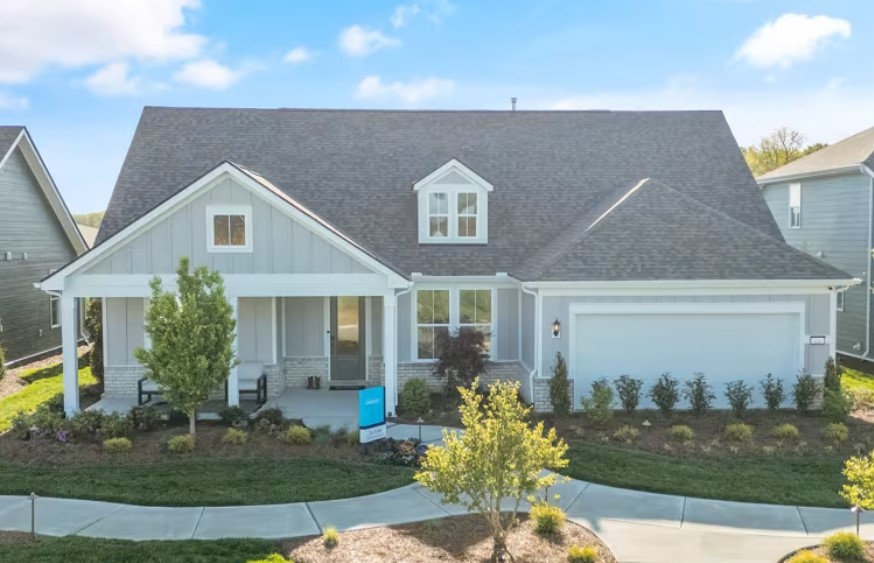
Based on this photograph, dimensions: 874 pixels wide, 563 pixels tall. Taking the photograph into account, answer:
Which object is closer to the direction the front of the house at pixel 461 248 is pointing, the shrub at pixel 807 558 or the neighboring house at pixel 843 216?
the shrub

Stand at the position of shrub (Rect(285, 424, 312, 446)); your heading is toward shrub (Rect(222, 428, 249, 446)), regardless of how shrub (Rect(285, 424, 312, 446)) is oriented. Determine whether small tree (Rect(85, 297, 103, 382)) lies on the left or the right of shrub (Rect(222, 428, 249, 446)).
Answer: right

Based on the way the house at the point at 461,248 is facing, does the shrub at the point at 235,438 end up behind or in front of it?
in front

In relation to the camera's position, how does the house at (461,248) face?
facing the viewer

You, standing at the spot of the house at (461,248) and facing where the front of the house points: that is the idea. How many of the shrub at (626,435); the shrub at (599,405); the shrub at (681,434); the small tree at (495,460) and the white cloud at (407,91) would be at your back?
1

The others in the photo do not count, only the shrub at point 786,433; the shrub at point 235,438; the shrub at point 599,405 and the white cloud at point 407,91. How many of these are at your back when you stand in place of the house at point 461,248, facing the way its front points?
1

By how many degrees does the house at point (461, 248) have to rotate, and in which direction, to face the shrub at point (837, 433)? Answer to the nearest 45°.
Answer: approximately 45° to its left

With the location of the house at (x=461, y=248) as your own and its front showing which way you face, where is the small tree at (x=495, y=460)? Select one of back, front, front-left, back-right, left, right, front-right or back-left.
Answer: front

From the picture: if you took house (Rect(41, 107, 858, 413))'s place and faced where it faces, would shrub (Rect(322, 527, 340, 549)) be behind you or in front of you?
in front

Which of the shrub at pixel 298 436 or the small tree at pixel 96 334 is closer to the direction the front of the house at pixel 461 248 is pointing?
the shrub

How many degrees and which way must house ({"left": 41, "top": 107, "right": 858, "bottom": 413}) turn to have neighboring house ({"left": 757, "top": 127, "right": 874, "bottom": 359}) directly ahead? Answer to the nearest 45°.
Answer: approximately 135° to its left

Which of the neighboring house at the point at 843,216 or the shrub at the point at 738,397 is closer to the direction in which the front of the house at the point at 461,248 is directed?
the shrub

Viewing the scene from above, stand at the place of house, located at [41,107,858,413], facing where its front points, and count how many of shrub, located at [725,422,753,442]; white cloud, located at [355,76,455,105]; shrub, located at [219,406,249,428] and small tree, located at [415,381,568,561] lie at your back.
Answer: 1

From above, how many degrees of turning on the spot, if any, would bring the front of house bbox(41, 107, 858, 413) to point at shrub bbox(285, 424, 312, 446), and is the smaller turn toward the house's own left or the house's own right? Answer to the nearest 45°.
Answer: approximately 45° to the house's own right

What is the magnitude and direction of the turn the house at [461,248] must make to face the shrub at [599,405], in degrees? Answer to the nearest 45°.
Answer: approximately 45° to its left
